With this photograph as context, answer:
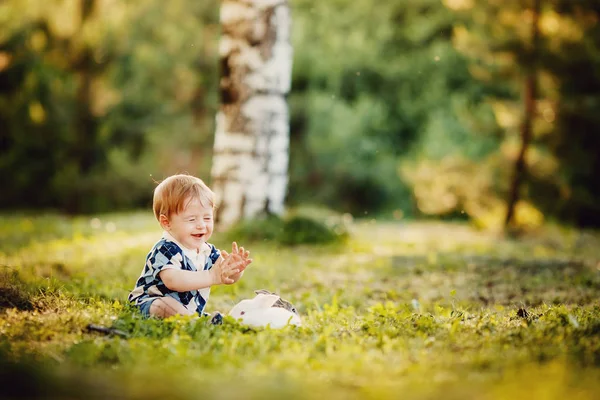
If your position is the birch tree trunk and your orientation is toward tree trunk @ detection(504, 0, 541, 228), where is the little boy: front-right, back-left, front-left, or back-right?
back-right

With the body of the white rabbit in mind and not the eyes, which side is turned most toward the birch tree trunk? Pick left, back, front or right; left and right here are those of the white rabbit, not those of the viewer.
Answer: right

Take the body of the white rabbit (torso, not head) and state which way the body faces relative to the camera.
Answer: to the viewer's left

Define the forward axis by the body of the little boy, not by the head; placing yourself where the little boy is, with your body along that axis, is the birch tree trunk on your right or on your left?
on your left

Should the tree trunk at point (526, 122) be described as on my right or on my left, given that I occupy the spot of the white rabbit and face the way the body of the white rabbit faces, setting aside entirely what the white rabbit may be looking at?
on my right

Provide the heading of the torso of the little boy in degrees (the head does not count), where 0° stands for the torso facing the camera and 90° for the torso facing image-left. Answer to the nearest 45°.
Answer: approximately 315°

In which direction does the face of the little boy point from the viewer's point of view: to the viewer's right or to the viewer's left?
to the viewer's right

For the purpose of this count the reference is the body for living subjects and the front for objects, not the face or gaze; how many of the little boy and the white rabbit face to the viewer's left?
1
